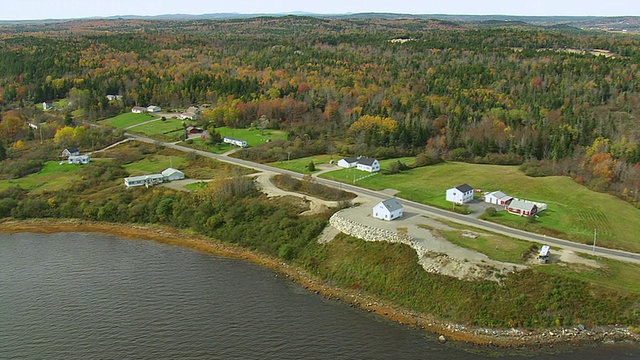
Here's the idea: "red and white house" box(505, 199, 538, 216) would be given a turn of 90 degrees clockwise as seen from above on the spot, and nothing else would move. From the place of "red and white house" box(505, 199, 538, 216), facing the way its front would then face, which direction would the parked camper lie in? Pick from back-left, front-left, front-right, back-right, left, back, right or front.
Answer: back-left

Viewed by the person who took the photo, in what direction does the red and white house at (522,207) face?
facing the viewer and to the left of the viewer

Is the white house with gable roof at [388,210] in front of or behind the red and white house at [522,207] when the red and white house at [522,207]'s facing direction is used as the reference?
in front
